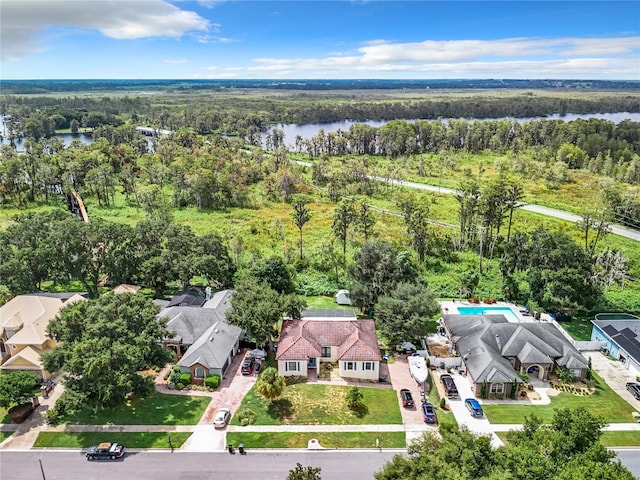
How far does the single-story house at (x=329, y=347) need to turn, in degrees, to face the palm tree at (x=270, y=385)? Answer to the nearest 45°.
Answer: approximately 45° to its right

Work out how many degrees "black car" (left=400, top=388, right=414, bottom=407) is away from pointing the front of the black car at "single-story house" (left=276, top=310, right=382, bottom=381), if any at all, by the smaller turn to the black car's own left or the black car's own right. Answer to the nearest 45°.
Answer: approximately 45° to the black car's own left

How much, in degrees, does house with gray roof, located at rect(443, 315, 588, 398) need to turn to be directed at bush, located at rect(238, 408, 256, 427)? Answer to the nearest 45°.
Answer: approximately 45° to its right

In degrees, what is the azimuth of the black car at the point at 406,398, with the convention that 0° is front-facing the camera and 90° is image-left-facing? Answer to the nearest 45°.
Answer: approximately 180°

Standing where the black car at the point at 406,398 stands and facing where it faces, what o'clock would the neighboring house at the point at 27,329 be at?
The neighboring house is roughly at 9 o'clock from the black car.

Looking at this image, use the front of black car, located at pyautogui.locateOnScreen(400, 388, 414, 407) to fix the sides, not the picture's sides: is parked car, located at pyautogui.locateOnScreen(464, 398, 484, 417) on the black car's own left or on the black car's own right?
on the black car's own right

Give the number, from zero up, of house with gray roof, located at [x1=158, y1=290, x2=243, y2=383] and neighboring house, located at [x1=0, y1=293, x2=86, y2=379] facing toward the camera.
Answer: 2

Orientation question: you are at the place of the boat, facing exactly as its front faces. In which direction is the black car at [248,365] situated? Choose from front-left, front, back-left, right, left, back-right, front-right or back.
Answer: right

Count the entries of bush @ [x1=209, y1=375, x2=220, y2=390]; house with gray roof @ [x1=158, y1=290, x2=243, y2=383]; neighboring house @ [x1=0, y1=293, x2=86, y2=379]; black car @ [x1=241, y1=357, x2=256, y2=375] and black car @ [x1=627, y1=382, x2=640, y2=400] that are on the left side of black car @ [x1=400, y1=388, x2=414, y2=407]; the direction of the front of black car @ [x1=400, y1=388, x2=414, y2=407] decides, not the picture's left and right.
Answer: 4

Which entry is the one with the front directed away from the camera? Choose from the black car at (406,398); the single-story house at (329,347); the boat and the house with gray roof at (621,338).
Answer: the black car

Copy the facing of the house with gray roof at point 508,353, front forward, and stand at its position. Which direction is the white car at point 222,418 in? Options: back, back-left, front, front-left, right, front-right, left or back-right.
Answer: front-right

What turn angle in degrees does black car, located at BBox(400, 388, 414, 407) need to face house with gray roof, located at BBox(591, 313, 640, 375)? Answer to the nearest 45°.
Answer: approximately 45° to its right
